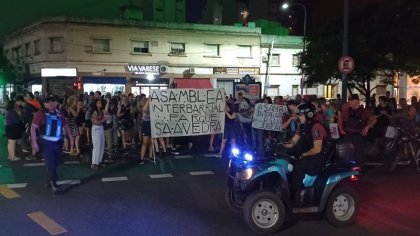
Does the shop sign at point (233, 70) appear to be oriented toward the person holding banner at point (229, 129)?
yes

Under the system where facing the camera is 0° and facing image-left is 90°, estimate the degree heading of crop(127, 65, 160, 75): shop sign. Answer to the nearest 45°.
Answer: approximately 0°

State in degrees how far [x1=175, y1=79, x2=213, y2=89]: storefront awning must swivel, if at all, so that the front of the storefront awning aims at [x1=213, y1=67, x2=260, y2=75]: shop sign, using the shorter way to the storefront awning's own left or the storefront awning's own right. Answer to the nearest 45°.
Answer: approximately 135° to the storefront awning's own left

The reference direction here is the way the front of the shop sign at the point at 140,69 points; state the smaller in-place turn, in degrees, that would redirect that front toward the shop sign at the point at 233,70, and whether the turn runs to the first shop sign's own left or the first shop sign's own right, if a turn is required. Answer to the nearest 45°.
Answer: approximately 90° to the first shop sign's own left

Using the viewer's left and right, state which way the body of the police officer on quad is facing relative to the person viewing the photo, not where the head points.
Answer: facing to the left of the viewer

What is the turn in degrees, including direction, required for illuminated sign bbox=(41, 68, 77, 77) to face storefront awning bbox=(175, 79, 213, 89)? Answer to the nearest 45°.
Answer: approximately 90° to its left

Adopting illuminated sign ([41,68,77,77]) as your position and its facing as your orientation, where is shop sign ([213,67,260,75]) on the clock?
The shop sign is roughly at 9 o'clock from the illuminated sign.

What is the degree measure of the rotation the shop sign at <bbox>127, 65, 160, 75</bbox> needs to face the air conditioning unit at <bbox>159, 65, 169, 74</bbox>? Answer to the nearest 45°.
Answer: approximately 90° to its left

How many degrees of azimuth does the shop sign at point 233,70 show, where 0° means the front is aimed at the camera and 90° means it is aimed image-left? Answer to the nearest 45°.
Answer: approximately 0°
